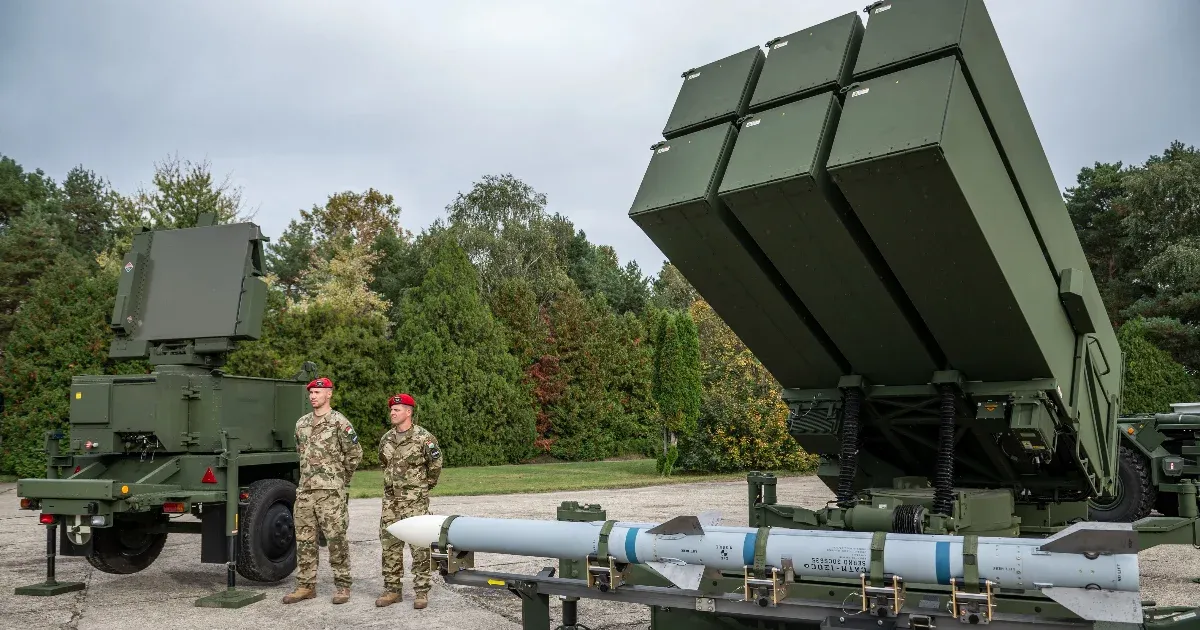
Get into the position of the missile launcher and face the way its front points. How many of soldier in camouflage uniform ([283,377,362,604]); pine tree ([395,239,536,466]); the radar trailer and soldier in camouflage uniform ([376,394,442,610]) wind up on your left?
0

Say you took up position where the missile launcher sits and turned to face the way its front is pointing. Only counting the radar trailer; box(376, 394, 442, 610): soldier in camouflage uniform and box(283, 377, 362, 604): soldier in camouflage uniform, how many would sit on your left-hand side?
0

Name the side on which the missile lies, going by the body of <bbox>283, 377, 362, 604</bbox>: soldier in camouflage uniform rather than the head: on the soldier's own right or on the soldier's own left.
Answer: on the soldier's own left

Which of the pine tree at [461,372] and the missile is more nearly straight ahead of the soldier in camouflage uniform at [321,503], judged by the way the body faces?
the missile

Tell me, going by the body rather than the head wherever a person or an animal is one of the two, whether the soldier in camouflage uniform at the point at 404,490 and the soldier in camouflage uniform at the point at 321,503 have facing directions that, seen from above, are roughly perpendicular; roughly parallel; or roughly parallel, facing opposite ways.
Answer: roughly parallel

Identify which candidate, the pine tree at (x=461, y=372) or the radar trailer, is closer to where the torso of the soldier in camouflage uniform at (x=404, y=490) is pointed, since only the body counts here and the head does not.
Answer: the radar trailer

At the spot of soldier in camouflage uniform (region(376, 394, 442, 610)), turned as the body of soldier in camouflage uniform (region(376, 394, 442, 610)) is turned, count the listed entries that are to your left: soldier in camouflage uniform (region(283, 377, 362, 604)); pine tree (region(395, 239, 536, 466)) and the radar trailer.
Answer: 0

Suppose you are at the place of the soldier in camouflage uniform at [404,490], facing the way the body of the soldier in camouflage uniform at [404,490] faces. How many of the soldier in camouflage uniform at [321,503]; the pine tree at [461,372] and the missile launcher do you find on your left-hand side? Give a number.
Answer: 1

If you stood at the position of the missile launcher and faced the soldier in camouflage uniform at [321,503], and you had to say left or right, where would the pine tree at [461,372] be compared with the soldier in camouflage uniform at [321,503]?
right

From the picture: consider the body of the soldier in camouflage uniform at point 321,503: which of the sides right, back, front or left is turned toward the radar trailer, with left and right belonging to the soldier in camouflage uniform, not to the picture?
right

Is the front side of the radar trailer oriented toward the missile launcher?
no

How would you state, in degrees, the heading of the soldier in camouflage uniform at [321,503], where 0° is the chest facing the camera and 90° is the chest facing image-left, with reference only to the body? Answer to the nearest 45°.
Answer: approximately 45°

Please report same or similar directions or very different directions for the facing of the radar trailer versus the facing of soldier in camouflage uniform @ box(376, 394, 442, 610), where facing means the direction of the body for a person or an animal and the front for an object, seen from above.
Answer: very different directions

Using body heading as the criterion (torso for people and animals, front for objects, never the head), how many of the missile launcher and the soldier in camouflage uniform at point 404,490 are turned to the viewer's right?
0

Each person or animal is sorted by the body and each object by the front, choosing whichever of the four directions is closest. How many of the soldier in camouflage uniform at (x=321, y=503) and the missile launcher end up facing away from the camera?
0

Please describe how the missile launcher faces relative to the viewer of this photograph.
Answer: facing the viewer and to the left of the viewer
